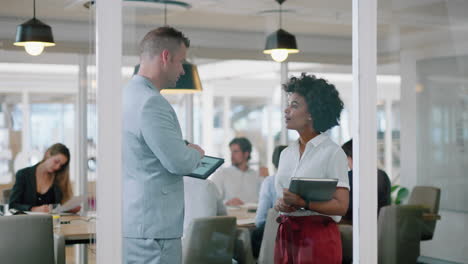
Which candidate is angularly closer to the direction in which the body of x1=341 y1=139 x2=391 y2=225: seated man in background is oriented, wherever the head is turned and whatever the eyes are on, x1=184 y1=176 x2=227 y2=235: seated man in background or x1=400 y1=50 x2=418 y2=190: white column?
the seated man in background

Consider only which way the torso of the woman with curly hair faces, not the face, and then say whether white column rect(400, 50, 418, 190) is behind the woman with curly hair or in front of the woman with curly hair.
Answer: behind

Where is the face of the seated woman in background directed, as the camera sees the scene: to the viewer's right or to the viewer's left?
to the viewer's right

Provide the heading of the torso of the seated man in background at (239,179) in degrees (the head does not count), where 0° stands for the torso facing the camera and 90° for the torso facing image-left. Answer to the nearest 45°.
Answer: approximately 0°

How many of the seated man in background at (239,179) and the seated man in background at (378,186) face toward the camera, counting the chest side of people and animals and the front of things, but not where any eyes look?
1

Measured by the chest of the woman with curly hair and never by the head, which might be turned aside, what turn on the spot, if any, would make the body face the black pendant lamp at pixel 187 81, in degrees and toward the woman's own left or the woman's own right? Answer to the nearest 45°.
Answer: approximately 45° to the woman's own right

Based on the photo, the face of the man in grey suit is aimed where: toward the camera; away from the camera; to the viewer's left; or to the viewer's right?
to the viewer's right

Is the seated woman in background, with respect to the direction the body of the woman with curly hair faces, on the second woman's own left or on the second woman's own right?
on the second woman's own right

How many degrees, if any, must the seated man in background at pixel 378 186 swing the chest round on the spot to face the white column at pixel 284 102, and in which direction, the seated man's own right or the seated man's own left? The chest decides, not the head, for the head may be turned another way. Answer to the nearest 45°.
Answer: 0° — they already face it
